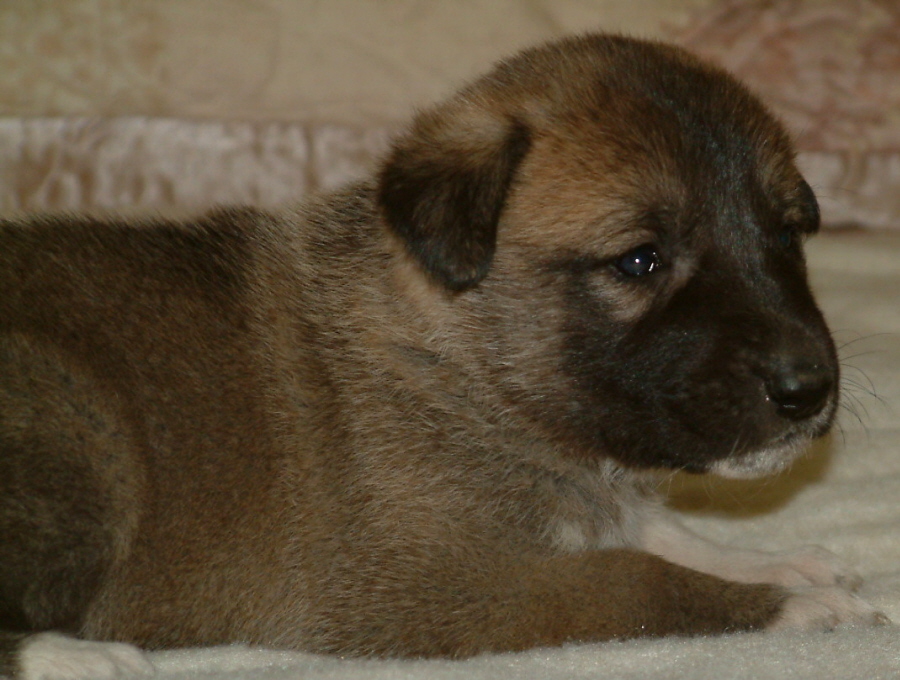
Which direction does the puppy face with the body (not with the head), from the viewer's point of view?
to the viewer's right
